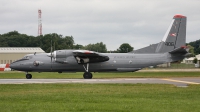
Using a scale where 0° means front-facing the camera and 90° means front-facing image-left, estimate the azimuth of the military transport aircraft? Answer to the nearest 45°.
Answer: approximately 90°
